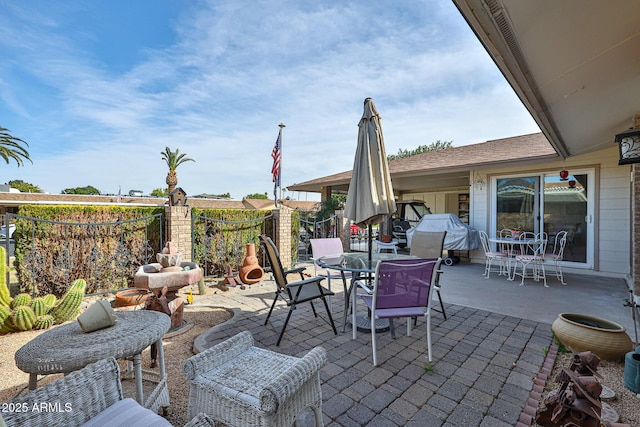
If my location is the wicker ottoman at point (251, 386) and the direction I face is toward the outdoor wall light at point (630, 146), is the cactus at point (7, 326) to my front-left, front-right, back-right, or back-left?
back-left

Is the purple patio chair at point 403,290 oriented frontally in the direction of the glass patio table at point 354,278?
yes

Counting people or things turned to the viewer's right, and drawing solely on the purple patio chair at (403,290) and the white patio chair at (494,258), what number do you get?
1

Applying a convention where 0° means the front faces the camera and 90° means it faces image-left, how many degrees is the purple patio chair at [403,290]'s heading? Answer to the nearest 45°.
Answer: approximately 135°

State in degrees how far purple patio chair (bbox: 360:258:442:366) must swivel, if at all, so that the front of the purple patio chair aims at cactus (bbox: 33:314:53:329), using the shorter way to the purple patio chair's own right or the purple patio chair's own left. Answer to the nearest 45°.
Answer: approximately 45° to the purple patio chair's own left

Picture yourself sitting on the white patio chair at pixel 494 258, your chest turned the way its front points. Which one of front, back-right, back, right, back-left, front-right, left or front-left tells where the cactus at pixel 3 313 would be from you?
back-right

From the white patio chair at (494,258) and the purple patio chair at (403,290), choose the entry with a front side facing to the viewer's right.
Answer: the white patio chair

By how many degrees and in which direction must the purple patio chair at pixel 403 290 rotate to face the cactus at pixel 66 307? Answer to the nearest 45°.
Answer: approximately 45° to its left

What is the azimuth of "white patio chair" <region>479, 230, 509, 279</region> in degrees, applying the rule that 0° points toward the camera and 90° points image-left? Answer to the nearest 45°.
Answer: approximately 270°

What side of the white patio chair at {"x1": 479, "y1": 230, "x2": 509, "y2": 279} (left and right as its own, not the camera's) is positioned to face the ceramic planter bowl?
right

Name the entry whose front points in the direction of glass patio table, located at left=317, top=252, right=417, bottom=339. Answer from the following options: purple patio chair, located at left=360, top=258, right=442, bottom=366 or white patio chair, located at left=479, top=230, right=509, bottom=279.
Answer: the purple patio chair

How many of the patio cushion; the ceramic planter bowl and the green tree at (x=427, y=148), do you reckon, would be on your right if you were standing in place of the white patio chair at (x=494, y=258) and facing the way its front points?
2
